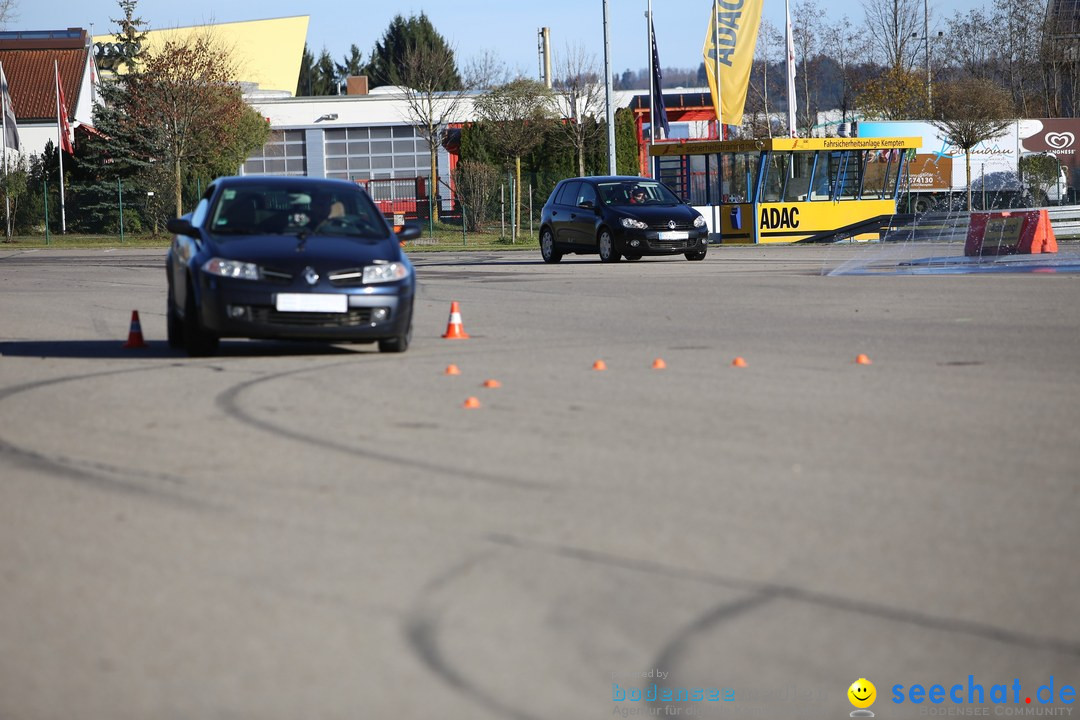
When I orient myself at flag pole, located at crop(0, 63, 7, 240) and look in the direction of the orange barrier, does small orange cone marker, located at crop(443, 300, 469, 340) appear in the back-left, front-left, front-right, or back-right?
front-right

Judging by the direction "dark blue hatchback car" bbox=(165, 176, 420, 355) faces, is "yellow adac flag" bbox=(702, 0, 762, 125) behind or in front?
behind

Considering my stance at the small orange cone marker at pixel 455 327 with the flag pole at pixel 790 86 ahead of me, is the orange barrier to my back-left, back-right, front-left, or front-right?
front-right

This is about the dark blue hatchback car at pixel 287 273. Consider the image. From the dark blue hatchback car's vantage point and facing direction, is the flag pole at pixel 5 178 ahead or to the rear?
to the rear

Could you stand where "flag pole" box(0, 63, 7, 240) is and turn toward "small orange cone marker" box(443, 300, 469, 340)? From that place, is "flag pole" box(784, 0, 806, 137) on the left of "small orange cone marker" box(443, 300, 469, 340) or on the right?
left

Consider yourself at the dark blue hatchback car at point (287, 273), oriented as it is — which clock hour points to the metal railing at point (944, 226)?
The metal railing is roughly at 7 o'clock from the dark blue hatchback car.

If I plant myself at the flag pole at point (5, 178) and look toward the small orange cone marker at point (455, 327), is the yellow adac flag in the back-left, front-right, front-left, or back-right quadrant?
front-left

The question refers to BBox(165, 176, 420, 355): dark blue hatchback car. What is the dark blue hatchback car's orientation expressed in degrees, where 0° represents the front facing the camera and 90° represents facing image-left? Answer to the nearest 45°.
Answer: approximately 0°

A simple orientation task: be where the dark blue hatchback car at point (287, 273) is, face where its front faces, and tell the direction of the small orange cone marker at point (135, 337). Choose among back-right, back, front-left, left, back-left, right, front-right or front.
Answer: back-right

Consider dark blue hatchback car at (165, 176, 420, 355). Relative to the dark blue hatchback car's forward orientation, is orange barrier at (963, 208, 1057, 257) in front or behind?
behind
